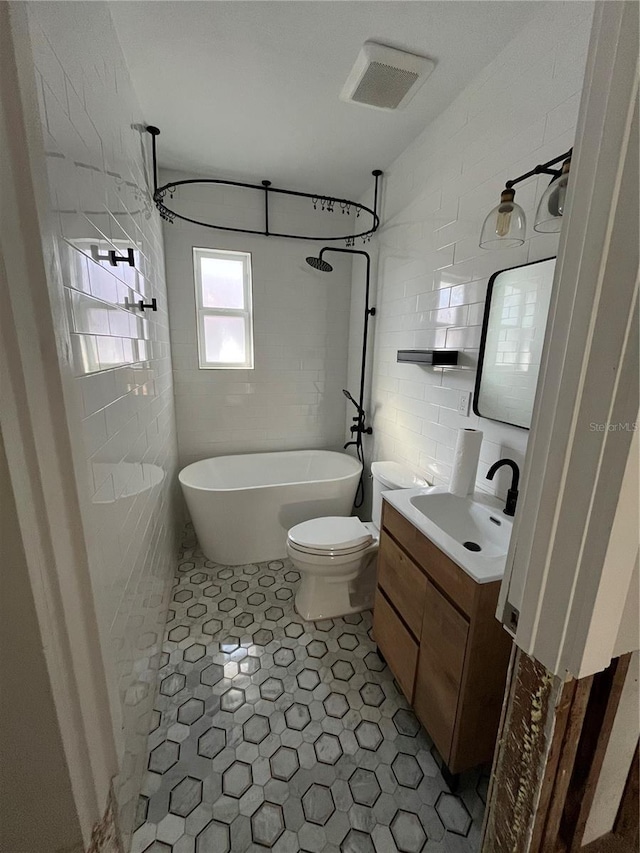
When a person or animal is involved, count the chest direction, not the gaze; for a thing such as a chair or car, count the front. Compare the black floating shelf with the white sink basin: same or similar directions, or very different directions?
same or similar directions

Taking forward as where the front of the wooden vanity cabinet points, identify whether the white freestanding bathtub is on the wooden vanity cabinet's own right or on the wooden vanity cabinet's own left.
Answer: on the wooden vanity cabinet's own right

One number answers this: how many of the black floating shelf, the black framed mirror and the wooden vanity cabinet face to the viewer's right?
0

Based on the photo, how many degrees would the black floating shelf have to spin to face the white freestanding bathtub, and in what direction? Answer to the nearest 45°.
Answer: approximately 45° to its right

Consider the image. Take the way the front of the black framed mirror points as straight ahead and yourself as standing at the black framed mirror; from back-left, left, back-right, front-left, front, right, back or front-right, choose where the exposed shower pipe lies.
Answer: right

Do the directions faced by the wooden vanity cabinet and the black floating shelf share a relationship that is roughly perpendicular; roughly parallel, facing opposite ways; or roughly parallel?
roughly parallel

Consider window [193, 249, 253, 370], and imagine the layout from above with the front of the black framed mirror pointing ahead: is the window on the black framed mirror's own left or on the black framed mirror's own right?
on the black framed mirror's own right

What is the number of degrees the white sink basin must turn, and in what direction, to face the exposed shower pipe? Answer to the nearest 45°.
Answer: approximately 90° to its right

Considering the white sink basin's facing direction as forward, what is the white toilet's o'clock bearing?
The white toilet is roughly at 2 o'clock from the white sink basin.

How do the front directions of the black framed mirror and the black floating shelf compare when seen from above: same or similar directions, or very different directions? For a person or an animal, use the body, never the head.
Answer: same or similar directions

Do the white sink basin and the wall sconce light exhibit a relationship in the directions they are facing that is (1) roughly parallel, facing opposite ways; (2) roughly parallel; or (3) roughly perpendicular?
roughly parallel

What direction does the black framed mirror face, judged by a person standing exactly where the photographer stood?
facing the viewer and to the left of the viewer
